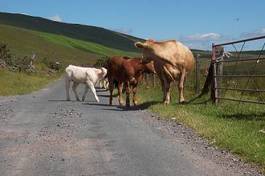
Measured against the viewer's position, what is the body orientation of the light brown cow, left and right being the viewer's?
facing the viewer and to the left of the viewer

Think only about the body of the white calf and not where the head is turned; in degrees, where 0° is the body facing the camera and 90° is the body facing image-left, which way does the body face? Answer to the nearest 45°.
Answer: approximately 270°

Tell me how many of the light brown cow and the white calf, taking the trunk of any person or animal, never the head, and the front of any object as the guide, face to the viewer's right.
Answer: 1
